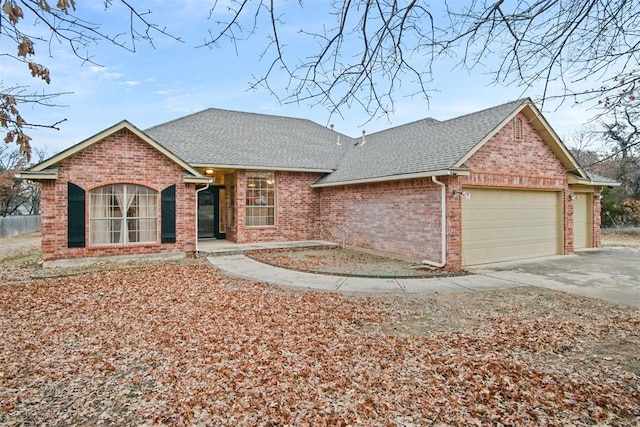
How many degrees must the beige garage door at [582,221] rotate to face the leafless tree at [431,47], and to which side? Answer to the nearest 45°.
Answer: approximately 45° to its right

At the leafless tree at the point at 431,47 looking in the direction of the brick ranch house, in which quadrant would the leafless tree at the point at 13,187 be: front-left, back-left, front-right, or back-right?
front-left

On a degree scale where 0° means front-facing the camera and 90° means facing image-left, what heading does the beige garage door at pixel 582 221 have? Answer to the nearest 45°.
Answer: approximately 315°

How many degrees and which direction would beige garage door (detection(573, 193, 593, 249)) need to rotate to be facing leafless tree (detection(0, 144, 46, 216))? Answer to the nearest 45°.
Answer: approximately 135° to its right

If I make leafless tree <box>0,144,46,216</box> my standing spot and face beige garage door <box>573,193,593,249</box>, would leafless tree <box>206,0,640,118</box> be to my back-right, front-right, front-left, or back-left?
front-right
